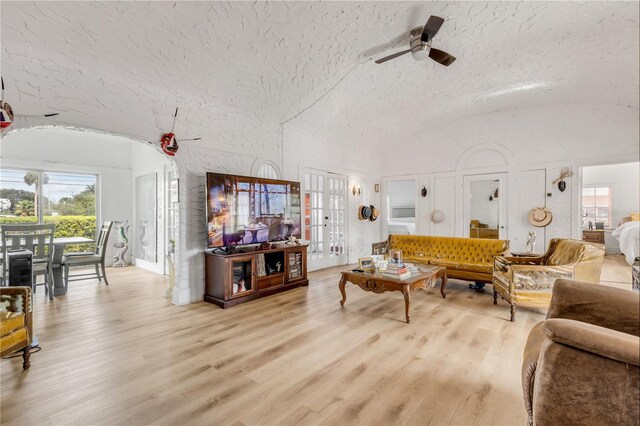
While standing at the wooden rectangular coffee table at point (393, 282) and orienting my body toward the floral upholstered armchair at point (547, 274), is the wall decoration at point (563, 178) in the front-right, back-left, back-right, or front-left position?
front-left

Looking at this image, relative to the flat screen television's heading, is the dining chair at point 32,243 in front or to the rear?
to the rear

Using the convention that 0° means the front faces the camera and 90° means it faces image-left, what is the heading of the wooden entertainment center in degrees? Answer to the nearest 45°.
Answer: approximately 315°

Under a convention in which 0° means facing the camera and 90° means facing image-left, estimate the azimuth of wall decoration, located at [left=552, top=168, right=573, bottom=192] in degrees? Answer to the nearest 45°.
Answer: approximately 0°

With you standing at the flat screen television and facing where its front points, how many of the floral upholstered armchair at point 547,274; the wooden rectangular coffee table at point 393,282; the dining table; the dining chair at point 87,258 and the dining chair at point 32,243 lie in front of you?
2

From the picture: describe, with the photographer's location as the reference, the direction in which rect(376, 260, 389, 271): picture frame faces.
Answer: facing the viewer

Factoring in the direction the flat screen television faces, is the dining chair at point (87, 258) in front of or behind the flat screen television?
behind

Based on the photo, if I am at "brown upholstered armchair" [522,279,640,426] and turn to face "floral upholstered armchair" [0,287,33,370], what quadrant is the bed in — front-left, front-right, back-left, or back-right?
back-right

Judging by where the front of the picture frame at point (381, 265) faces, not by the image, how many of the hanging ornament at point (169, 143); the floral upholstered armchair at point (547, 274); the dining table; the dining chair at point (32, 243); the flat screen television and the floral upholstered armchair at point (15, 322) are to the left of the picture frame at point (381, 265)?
1

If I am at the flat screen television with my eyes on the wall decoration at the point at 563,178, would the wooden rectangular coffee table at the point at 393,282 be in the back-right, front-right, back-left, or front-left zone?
front-right

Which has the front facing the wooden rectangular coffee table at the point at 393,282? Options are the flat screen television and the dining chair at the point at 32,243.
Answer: the flat screen television

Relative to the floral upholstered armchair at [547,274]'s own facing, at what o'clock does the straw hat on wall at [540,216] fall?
The straw hat on wall is roughly at 3 o'clock from the floral upholstered armchair.

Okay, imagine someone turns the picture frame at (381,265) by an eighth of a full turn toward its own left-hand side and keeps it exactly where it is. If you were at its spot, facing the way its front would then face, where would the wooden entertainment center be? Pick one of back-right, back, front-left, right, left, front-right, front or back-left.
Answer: back-right

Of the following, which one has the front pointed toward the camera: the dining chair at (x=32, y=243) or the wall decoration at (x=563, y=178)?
the wall decoration

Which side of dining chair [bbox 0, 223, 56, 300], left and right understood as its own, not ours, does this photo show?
back
